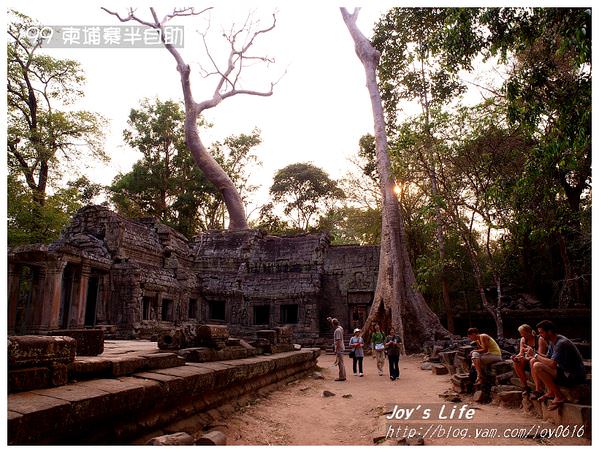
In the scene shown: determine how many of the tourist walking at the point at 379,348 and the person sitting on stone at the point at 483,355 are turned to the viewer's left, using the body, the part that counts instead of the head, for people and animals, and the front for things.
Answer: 1

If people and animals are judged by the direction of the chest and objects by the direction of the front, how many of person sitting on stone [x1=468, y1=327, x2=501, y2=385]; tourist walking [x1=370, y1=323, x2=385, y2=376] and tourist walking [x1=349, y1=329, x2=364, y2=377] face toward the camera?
2

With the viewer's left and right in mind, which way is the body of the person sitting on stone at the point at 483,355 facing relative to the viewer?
facing to the left of the viewer

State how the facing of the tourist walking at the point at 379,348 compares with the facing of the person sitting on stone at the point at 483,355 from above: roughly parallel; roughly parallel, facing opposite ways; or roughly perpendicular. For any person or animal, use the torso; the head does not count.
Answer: roughly perpendicular

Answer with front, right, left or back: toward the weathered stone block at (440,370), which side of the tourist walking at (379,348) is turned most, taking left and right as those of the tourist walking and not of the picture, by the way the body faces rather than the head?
left

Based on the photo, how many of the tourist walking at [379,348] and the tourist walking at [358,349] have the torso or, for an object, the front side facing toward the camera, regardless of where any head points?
2

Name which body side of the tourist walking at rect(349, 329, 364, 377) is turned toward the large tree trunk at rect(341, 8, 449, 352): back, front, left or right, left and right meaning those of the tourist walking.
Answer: back
